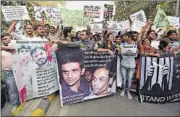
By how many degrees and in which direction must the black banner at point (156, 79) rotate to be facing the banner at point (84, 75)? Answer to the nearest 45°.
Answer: approximately 45° to its right

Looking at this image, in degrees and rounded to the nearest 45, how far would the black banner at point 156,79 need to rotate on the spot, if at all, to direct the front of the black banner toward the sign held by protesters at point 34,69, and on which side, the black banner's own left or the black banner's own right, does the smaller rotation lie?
approximately 45° to the black banner's own right

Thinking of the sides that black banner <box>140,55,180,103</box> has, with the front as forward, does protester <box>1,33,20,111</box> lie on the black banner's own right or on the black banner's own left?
on the black banner's own right

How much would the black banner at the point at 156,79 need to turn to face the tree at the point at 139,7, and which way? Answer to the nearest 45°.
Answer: approximately 180°

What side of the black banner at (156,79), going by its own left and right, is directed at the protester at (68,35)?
right

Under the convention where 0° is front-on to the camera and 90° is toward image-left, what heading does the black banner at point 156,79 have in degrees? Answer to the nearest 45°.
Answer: approximately 0°

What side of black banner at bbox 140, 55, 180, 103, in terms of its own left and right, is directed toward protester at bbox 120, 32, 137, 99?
right
